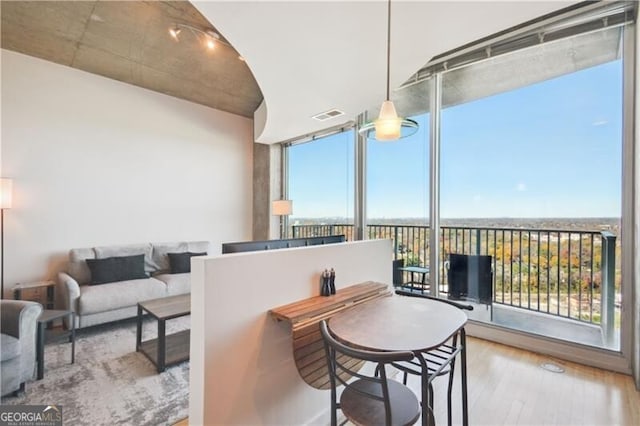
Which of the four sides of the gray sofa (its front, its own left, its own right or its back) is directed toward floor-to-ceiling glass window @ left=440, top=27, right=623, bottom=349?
front

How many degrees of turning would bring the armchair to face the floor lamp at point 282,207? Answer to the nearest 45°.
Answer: approximately 45° to its left

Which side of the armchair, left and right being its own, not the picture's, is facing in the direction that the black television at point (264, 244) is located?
front

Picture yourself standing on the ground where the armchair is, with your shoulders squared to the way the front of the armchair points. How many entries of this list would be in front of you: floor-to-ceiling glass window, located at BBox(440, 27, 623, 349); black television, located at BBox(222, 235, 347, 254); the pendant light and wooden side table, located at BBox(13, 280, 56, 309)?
3

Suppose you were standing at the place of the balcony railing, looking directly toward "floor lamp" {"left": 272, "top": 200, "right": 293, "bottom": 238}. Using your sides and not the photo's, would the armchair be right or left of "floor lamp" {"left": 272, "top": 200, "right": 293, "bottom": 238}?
left

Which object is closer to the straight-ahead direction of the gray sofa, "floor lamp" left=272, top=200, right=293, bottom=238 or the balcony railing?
the balcony railing

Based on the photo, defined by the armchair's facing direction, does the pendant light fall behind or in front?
in front

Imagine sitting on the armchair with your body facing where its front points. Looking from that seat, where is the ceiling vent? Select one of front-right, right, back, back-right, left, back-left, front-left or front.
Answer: front-left

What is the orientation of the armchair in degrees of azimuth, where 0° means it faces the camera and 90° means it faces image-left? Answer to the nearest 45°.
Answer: approximately 315°

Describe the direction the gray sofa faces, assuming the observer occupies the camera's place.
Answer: facing the viewer and to the right of the viewer

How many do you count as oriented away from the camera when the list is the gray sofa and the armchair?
0

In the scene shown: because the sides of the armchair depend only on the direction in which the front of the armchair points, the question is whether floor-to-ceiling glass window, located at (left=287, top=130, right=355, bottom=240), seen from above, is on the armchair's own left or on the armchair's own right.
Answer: on the armchair's own left

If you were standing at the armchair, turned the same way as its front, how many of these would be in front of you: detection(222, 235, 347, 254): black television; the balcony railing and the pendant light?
3

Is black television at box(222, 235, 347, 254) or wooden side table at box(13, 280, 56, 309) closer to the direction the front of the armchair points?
the black television
